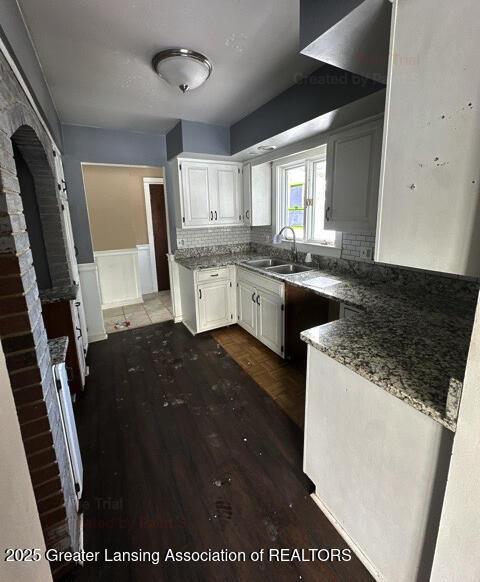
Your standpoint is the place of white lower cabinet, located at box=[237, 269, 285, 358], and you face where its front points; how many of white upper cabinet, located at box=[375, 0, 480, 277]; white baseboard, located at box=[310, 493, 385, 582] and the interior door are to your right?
1

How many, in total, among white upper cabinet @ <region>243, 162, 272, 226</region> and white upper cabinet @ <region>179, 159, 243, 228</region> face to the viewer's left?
1

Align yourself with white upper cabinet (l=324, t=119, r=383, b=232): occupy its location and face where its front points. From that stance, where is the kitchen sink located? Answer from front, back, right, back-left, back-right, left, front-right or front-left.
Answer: right

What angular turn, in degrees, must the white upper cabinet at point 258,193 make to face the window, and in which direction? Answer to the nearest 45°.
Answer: approximately 135° to its left

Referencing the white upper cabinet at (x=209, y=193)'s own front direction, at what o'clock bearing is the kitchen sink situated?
The kitchen sink is roughly at 10 o'clock from the white upper cabinet.

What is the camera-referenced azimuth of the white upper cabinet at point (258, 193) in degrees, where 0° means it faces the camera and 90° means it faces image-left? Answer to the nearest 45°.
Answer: approximately 90°

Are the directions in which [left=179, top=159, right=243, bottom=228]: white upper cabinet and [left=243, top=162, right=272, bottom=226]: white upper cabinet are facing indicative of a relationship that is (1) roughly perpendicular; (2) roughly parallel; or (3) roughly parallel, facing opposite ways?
roughly perpendicular

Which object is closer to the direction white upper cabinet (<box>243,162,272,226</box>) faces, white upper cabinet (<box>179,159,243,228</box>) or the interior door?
the white upper cabinet

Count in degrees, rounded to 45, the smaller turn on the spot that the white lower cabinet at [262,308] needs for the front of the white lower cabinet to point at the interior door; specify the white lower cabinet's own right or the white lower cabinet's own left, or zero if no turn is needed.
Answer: approximately 90° to the white lower cabinet's own right

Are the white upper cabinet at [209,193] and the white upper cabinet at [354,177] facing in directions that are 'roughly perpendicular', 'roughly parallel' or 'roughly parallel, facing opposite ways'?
roughly perpendicular

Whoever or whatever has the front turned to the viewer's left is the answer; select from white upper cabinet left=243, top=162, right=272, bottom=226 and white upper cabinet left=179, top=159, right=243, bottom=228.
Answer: white upper cabinet left=243, top=162, right=272, bottom=226
